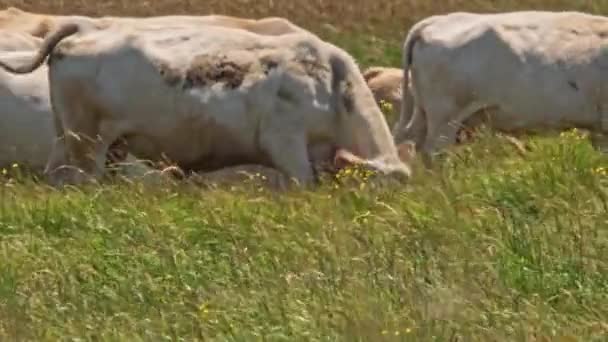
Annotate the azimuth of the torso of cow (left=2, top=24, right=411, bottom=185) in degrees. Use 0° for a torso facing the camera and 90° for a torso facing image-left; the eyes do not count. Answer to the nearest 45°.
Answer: approximately 270°

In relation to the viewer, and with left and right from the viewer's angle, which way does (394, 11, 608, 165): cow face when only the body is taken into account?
facing to the right of the viewer

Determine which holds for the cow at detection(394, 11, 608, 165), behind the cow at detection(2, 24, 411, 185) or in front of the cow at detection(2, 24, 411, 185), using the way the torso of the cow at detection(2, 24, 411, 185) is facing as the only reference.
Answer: in front

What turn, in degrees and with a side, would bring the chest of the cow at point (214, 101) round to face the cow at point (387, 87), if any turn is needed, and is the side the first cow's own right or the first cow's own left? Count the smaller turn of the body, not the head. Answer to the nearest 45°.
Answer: approximately 45° to the first cow's own left

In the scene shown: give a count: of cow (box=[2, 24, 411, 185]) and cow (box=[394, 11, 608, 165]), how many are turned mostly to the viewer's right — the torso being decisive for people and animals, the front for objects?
2

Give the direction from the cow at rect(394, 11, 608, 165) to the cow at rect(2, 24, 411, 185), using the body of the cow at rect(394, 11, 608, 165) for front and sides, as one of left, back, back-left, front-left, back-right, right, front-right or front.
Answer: back-right
